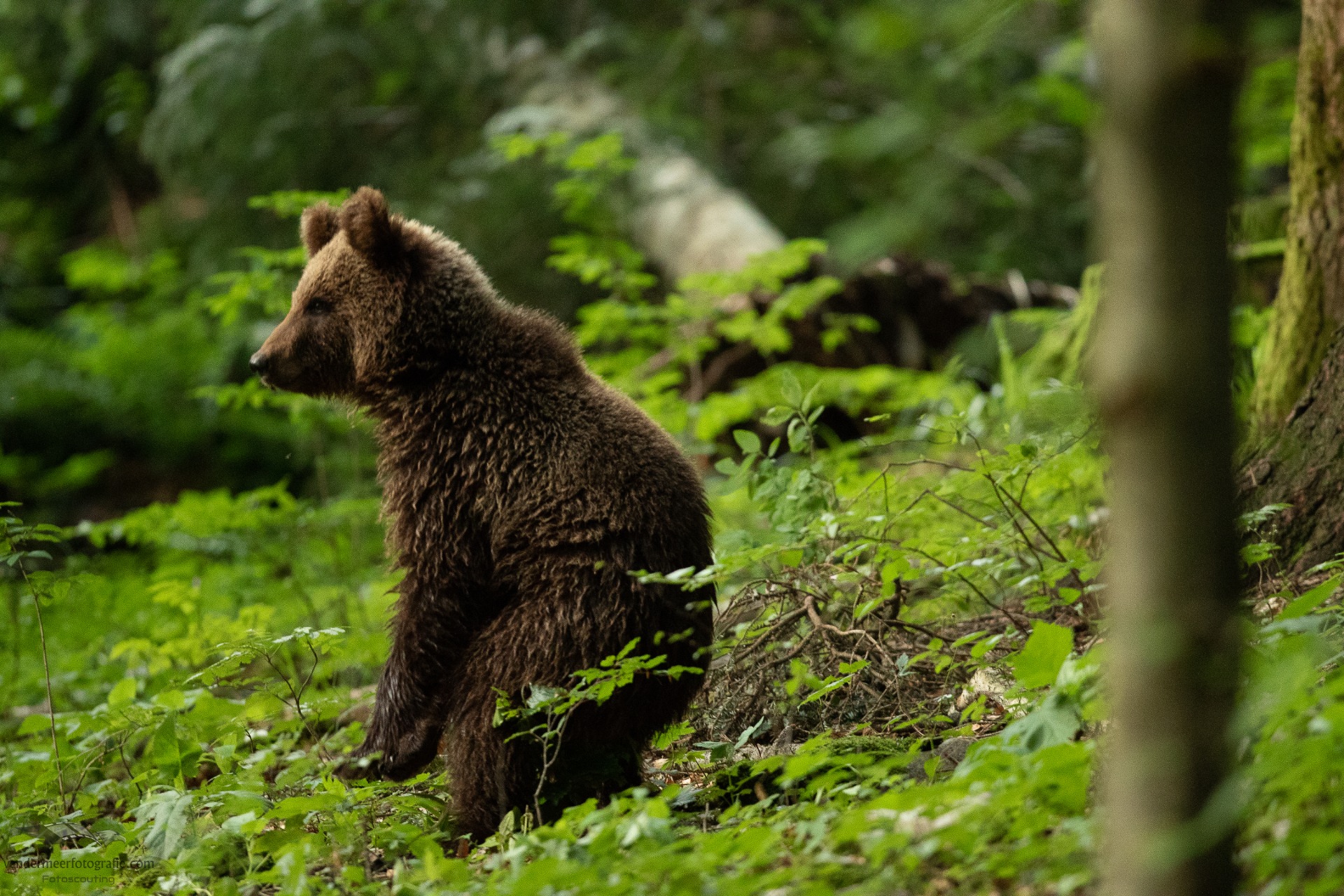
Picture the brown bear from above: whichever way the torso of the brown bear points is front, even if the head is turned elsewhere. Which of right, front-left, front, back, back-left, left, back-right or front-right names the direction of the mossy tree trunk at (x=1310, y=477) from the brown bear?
back

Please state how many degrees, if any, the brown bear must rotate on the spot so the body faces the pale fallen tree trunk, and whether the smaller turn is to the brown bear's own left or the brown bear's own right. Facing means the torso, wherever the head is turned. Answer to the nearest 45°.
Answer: approximately 90° to the brown bear's own right

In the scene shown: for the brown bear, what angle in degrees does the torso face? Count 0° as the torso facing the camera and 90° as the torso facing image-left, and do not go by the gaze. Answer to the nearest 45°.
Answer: approximately 90°

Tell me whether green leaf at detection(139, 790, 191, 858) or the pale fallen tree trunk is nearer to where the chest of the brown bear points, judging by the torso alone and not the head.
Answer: the green leaf

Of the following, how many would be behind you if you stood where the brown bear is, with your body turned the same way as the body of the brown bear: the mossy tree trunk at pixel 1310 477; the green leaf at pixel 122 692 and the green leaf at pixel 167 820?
1
